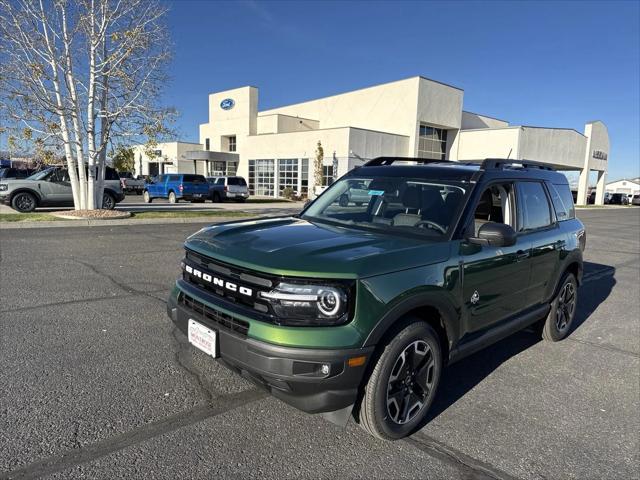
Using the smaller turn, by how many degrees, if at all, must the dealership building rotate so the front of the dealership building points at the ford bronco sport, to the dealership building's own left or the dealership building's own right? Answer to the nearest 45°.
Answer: approximately 45° to the dealership building's own left

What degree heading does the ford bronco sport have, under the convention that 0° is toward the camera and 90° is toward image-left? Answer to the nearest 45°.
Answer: approximately 45°

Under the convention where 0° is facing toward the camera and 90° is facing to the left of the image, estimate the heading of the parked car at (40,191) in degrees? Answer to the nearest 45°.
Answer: approximately 90°

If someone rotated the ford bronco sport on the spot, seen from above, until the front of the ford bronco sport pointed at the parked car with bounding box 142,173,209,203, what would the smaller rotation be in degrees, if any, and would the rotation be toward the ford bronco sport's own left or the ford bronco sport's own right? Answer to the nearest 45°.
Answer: approximately 90° to the ford bronco sport's own right

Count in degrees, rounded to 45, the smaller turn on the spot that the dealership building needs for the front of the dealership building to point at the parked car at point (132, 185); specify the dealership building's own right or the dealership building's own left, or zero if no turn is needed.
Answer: approximately 45° to the dealership building's own right

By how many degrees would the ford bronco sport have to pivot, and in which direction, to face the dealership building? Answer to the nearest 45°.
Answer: approximately 135° to its right

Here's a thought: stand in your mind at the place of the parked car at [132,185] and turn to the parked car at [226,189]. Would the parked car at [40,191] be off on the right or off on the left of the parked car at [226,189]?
right

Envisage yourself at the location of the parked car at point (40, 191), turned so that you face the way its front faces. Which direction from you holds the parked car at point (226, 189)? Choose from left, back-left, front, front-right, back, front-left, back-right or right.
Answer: back-right

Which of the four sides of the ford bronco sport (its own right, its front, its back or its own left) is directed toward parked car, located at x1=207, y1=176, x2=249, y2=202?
right
